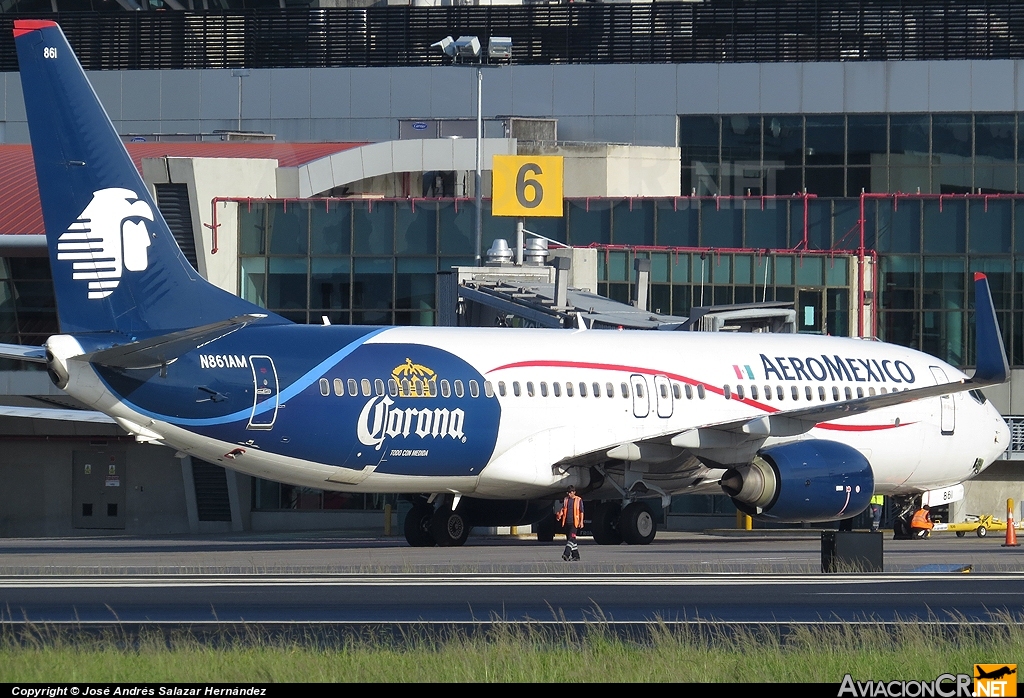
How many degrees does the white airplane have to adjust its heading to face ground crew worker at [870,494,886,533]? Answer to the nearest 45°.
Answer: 0° — it already faces them

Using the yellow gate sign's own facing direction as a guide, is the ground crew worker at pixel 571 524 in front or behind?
in front

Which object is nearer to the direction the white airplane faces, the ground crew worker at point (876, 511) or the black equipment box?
the ground crew worker

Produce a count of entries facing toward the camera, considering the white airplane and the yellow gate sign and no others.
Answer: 1

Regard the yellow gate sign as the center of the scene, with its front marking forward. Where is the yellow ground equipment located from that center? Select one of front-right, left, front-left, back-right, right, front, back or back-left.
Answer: front-left

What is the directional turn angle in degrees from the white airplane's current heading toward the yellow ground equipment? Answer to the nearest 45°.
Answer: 0° — it already faces it

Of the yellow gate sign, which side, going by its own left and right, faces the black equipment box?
front

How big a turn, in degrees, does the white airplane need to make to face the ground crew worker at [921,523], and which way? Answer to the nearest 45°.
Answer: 0° — it already faces them

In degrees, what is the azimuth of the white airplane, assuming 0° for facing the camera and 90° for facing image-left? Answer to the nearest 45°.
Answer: approximately 225°

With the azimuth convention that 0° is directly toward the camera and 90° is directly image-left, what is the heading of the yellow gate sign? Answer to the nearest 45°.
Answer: approximately 0°
